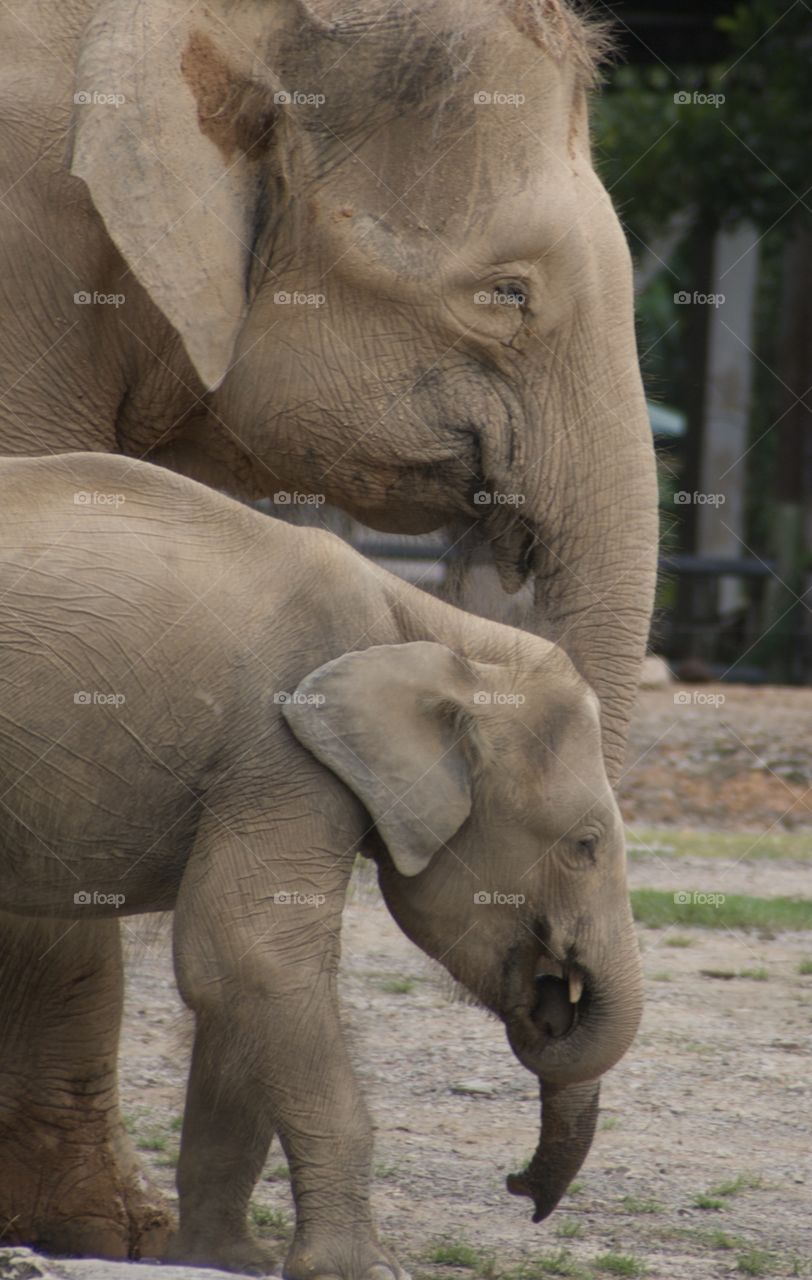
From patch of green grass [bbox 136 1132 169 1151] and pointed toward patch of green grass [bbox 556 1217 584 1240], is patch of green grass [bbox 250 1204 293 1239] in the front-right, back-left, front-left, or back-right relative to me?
front-right

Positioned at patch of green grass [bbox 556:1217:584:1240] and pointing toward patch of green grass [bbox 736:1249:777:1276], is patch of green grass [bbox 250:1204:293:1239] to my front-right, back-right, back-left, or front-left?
back-right

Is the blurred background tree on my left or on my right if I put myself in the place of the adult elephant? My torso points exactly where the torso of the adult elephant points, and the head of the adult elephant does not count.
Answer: on my left

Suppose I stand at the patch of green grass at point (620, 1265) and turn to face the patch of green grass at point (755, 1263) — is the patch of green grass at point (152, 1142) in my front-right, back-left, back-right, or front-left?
back-left

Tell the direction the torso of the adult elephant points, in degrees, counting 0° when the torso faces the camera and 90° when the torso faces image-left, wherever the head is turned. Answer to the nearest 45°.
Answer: approximately 270°
